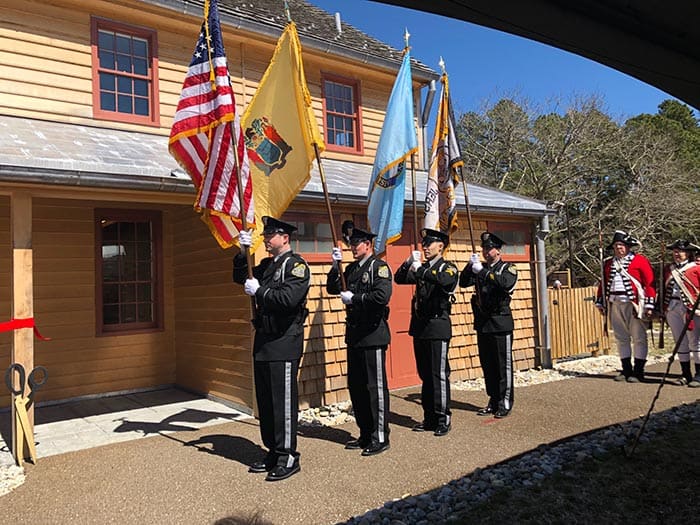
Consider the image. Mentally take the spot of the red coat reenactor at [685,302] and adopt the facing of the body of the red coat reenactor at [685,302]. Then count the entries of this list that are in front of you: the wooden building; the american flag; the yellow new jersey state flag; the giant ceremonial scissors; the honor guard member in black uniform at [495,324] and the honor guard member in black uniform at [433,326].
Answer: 6

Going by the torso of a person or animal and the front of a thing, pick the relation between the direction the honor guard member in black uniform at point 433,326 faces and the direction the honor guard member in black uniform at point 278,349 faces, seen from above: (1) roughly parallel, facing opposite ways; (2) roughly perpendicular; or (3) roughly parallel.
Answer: roughly parallel

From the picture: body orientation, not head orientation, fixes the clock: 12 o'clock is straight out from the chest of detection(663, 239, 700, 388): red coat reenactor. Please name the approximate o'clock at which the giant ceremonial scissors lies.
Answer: The giant ceremonial scissors is roughly at 12 o'clock from the red coat reenactor.

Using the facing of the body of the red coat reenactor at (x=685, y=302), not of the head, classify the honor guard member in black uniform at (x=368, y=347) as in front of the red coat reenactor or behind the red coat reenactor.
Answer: in front

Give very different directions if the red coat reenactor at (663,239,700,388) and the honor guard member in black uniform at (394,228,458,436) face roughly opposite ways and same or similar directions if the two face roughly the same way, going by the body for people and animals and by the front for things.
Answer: same or similar directions

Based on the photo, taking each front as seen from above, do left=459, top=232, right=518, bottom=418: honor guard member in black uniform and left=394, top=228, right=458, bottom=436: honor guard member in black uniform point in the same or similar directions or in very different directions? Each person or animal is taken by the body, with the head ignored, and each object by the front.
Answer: same or similar directions

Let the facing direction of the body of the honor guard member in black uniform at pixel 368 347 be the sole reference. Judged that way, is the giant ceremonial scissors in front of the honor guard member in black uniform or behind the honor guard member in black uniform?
in front

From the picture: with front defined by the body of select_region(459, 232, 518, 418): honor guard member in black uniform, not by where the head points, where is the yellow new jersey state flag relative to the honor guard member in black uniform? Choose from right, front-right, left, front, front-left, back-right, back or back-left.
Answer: front

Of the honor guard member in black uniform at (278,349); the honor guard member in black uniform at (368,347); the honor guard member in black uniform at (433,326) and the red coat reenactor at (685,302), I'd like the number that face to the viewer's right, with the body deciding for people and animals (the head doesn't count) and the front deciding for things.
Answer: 0

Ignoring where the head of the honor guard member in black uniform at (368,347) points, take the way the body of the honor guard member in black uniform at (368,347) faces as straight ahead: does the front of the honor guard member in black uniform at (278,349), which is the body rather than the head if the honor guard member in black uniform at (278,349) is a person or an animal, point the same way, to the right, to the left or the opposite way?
the same way

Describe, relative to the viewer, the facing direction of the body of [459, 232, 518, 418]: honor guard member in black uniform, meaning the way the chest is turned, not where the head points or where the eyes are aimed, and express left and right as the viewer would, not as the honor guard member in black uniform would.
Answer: facing the viewer and to the left of the viewer
